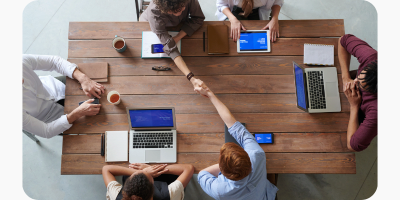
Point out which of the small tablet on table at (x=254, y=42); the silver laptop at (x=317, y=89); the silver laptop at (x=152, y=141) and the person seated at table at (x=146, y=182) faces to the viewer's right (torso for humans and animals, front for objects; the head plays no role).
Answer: the silver laptop at (x=317, y=89)

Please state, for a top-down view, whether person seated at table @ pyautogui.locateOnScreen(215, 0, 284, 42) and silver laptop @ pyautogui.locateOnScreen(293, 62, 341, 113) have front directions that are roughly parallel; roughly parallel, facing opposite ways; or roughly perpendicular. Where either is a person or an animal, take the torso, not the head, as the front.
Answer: roughly perpendicular

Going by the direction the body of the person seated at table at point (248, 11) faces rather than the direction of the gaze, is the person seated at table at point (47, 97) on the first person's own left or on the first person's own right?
on the first person's own right

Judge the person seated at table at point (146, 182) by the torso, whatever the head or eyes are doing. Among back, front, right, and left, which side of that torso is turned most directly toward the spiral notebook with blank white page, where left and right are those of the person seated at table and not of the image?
right

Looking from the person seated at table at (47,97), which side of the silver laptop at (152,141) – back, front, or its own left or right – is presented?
right

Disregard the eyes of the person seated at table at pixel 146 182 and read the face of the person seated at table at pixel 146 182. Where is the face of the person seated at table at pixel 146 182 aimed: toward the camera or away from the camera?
away from the camera

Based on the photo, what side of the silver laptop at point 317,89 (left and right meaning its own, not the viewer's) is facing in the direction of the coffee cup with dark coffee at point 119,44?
back

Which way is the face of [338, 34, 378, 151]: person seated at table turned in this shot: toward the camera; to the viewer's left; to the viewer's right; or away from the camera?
to the viewer's left

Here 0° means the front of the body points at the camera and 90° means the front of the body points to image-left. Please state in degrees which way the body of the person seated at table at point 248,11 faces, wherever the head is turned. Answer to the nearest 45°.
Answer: approximately 0°

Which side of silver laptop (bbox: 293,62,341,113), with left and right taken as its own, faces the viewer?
right
